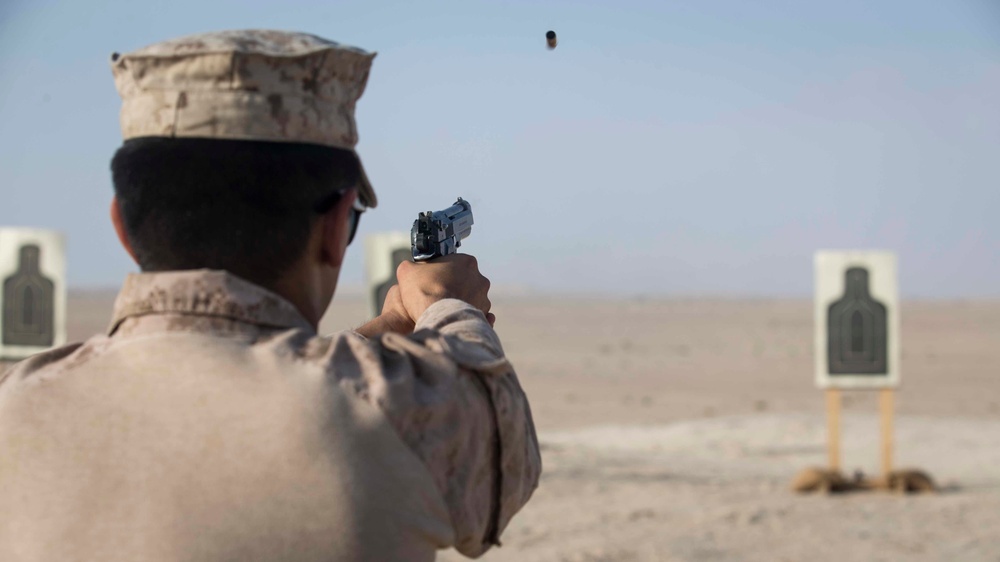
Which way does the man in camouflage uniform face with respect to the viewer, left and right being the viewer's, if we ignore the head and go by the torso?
facing away from the viewer and to the right of the viewer

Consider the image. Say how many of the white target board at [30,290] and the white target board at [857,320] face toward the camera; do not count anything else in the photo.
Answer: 2

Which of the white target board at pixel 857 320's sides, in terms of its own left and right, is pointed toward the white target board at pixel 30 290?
right

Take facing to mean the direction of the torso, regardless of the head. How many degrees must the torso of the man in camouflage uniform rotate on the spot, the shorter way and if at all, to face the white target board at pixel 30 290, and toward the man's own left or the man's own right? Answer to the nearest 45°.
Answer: approximately 45° to the man's own left

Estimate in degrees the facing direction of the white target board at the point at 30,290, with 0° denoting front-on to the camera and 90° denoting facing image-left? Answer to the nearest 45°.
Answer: approximately 0°

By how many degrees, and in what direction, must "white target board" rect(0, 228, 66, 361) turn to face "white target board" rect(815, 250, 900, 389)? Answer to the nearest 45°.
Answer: approximately 45° to its left

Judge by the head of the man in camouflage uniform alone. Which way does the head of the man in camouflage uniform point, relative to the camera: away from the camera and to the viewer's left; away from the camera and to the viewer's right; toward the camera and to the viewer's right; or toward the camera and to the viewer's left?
away from the camera and to the viewer's right

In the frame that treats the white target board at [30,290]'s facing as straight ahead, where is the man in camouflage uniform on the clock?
The man in camouflage uniform is roughly at 12 o'clock from the white target board.
